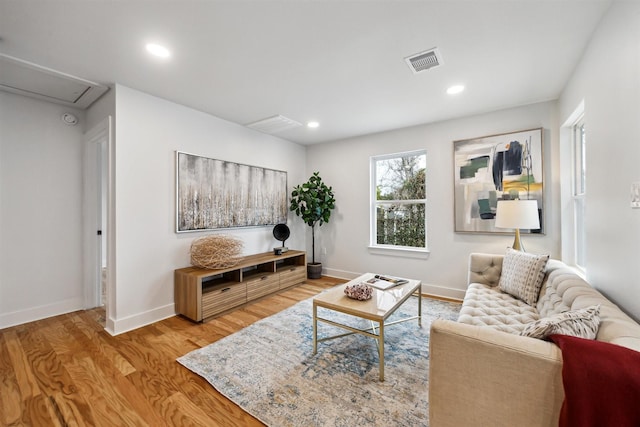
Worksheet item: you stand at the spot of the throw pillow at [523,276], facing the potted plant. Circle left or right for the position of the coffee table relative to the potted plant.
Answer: left

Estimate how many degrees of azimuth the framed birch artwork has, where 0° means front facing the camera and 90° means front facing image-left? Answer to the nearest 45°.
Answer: approximately 315°

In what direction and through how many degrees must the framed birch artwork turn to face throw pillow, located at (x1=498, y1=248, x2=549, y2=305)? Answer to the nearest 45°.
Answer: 0° — it already faces it

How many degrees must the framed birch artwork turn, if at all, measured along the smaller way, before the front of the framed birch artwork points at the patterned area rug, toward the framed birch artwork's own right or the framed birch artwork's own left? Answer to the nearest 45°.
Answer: approximately 45° to the framed birch artwork's own right

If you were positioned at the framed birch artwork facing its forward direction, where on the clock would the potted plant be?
The potted plant is roughly at 10 o'clock from the framed birch artwork.
